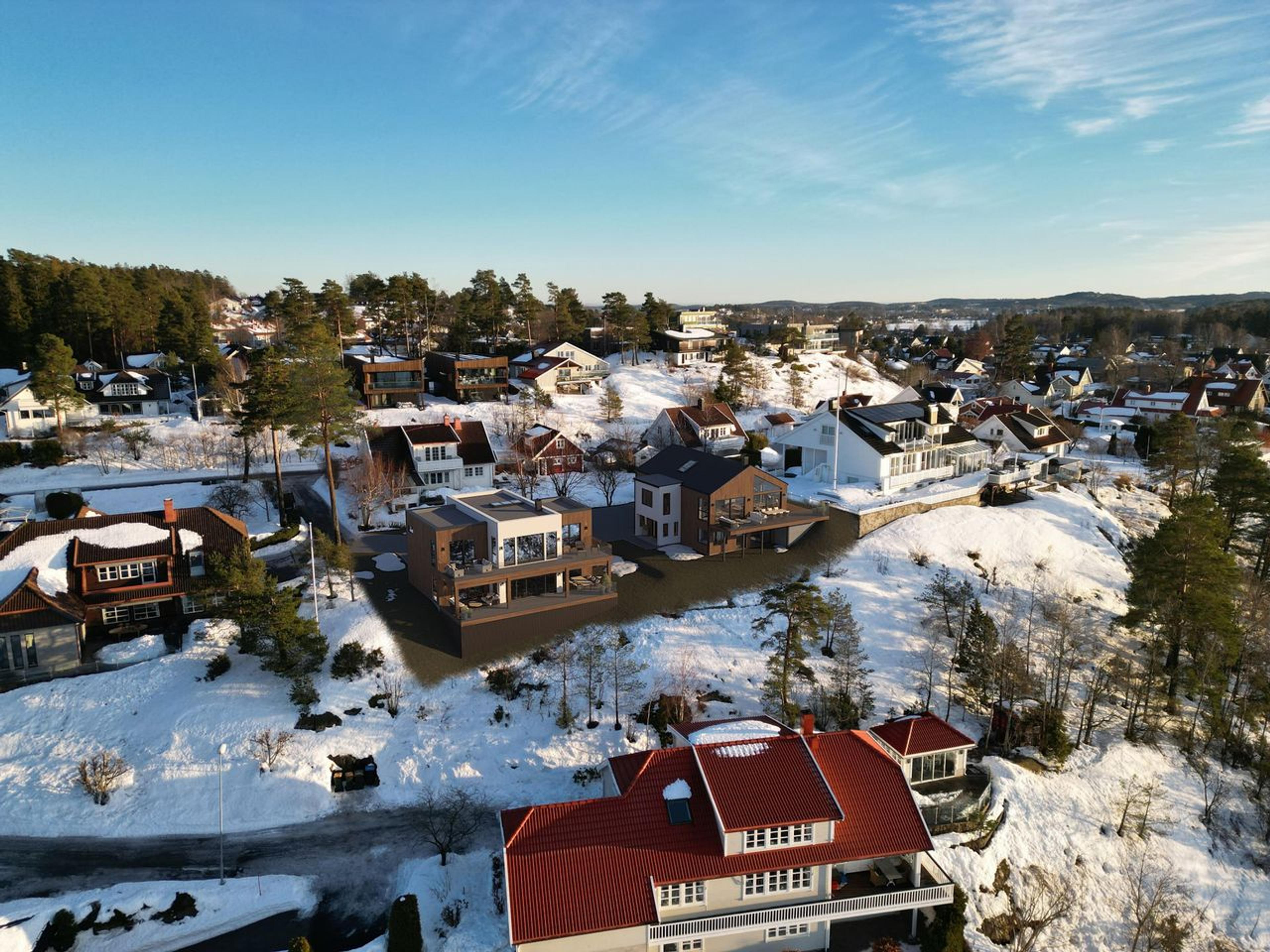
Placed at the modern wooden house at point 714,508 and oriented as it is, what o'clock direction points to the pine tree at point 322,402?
The pine tree is roughly at 4 o'clock from the modern wooden house.

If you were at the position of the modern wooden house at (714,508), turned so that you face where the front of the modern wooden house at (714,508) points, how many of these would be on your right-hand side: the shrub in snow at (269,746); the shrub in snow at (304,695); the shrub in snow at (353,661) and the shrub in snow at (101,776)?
4

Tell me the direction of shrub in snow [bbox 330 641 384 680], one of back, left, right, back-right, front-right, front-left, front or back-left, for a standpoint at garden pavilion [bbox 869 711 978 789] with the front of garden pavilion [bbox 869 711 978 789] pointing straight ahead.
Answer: right

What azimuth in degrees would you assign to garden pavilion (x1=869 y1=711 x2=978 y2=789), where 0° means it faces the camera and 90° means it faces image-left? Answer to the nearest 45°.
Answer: approximately 0°

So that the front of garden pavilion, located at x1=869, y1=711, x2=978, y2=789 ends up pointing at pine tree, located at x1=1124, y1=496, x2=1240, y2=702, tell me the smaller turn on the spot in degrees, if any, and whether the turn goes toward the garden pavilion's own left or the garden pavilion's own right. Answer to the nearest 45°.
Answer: approximately 135° to the garden pavilion's own left

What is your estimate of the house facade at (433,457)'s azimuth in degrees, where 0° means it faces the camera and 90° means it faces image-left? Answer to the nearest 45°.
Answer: approximately 0°

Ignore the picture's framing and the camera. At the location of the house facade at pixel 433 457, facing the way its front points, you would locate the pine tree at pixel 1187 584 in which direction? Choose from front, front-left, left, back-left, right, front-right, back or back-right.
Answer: front-left

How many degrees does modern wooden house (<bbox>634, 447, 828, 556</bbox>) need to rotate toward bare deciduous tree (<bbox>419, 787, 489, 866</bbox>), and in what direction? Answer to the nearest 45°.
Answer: approximately 45° to its right

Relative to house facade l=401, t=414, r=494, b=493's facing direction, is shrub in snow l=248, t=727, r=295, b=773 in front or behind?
in front

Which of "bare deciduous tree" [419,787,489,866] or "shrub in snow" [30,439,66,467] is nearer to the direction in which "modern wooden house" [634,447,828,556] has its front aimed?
the bare deciduous tree

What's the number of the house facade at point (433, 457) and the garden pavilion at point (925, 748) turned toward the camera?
2

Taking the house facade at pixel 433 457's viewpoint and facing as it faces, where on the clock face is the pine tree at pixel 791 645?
The pine tree is roughly at 11 o'clock from the house facade.

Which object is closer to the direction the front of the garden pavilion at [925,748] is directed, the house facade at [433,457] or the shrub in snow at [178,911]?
the shrub in snow

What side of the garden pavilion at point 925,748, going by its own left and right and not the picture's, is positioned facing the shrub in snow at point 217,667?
right
